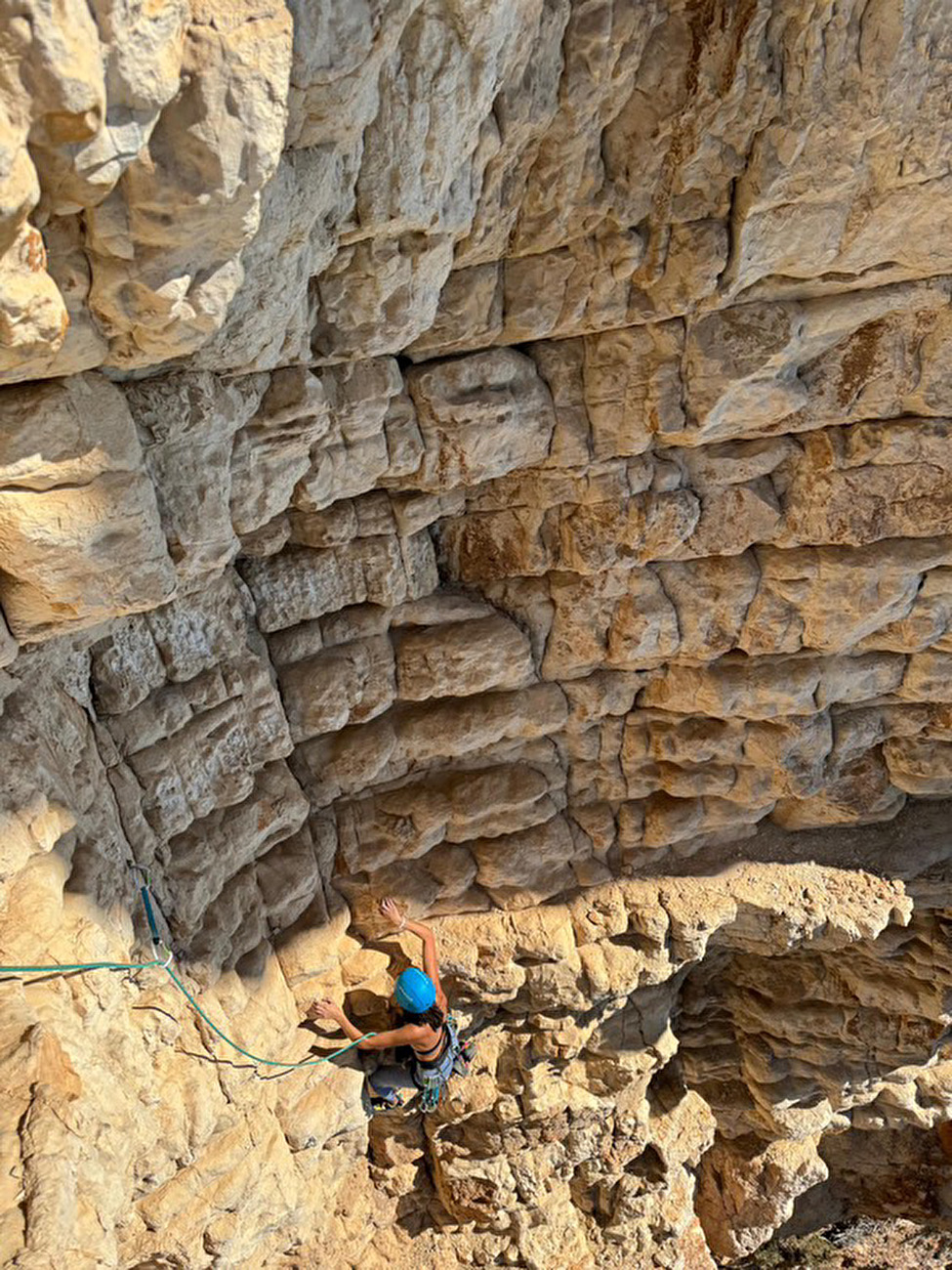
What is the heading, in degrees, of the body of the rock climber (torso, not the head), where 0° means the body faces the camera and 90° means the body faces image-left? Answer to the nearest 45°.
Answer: approximately 135°

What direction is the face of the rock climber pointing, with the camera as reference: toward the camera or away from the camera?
away from the camera
